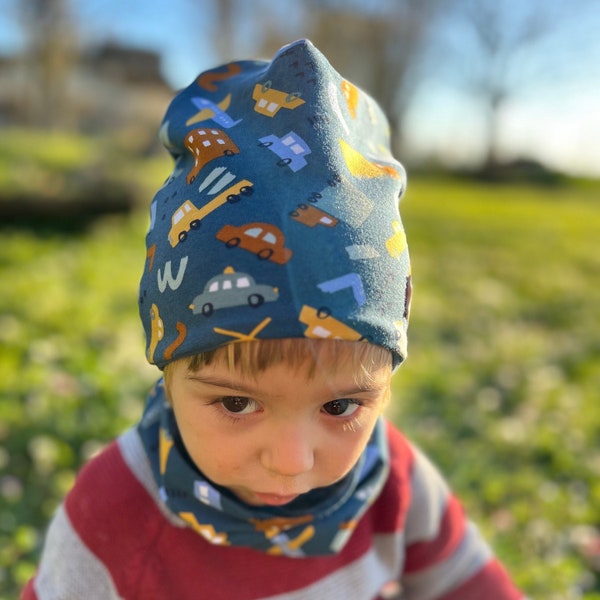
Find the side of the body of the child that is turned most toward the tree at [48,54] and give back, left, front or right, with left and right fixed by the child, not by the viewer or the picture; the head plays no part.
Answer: back

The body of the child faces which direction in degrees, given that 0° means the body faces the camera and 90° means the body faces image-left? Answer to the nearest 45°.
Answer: approximately 0°
